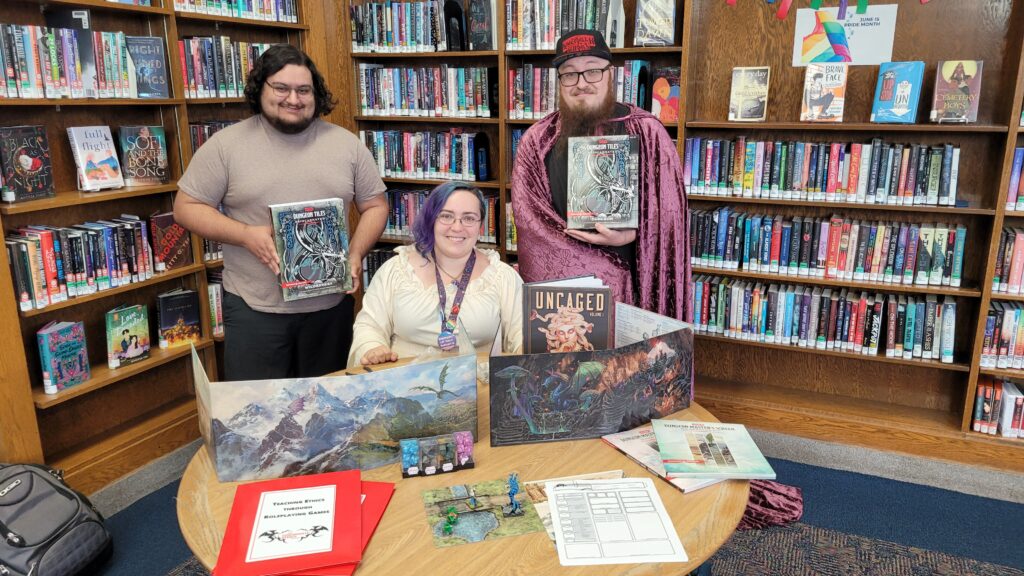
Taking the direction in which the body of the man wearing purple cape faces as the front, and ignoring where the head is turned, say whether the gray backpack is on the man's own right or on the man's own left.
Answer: on the man's own right

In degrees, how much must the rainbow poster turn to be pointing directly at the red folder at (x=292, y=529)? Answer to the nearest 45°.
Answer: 0° — it already faces it

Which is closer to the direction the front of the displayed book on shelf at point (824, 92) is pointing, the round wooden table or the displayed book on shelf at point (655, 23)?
the round wooden table

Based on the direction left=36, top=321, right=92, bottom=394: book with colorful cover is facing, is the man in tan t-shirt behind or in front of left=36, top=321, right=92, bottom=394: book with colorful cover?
in front

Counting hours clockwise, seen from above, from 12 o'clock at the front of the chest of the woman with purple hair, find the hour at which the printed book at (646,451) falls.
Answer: The printed book is roughly at 11 o'clock from the woman with purple hair.

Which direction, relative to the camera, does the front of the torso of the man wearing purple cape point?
toward the camera

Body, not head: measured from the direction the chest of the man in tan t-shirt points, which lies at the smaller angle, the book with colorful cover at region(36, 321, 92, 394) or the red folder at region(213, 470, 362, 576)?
the red folder

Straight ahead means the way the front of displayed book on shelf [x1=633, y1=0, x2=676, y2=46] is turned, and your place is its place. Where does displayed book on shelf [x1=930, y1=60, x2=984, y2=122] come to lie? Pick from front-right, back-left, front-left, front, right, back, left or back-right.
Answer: left

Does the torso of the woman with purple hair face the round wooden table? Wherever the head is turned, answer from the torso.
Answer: yes

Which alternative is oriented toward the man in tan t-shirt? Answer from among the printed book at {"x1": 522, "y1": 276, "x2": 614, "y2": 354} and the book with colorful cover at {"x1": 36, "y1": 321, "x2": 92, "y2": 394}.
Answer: the book with colorful cover

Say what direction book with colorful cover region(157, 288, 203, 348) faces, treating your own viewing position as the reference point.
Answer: facing the viewer and to the right of the viewer

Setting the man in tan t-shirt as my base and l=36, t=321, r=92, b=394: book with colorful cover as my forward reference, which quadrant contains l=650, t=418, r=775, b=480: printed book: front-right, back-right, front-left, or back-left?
back-left

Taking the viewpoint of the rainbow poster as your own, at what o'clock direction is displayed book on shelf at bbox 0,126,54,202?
The displayed book on shelf is roughly at 2 o'clock from the rainbow poster.

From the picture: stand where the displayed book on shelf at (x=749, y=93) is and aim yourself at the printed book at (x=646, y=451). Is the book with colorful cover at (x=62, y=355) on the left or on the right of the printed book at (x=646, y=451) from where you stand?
right

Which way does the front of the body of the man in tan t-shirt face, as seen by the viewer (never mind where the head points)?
toward the camera

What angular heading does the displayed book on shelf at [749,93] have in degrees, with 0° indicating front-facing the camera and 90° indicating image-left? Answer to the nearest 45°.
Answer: approximately 0°

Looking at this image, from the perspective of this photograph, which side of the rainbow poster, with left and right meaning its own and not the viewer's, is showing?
front
